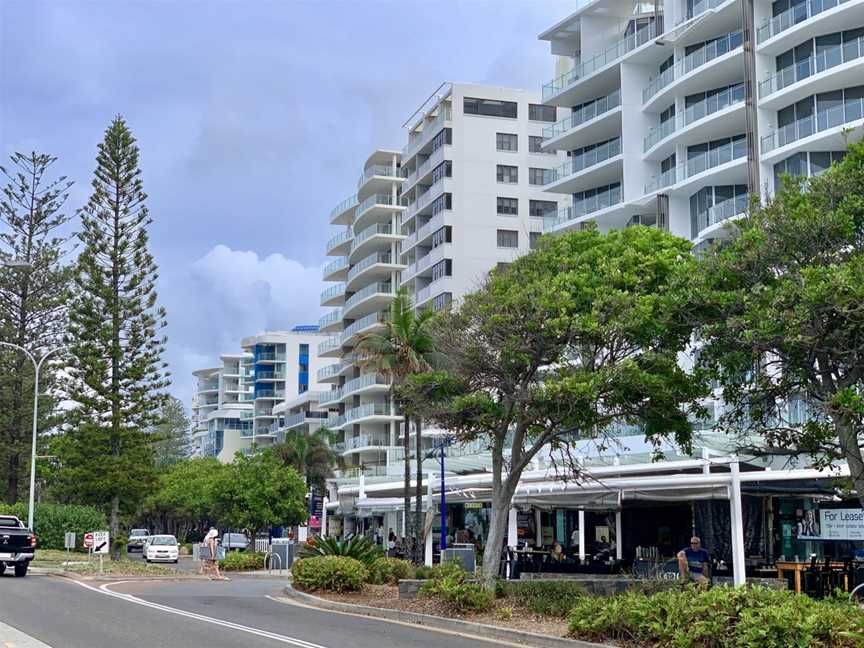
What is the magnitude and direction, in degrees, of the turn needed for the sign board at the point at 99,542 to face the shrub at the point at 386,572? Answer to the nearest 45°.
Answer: approximately 45° to its left

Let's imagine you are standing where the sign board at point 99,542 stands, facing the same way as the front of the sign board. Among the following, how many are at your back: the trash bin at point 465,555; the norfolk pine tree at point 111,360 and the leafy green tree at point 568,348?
1

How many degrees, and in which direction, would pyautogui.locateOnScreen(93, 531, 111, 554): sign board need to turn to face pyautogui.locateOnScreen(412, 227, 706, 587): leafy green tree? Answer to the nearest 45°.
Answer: approximately 45° to its left

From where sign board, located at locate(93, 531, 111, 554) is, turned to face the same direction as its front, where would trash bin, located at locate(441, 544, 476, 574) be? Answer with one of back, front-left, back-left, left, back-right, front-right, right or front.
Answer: front-left

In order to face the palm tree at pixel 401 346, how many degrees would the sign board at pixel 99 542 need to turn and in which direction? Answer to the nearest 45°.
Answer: approximately 90° to its left

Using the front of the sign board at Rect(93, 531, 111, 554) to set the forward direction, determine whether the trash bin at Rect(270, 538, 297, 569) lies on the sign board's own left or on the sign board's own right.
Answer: on the sign board's own left

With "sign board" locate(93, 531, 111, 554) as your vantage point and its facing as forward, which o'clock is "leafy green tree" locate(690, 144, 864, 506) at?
The leafy green tree is roughly at 11 o'clock from the sign board.

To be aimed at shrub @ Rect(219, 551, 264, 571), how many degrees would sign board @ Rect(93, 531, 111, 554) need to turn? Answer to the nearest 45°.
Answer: approximately 135° to its left

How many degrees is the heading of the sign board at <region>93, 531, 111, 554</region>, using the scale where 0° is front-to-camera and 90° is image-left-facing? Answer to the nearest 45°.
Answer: approximately 0°

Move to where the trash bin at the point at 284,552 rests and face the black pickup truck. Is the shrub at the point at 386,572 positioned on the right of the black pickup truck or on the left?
left

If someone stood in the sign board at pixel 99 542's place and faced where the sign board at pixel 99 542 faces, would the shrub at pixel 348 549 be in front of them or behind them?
in front
